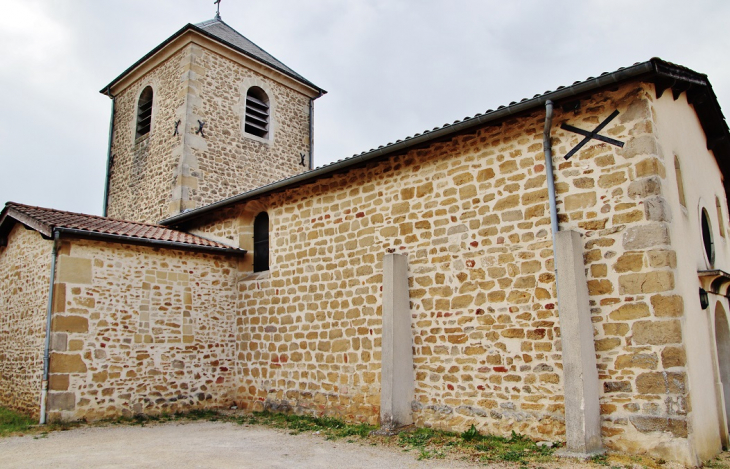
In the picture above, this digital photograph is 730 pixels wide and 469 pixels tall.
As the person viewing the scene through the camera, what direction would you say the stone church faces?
facing the viewer and to the right of the viewer
